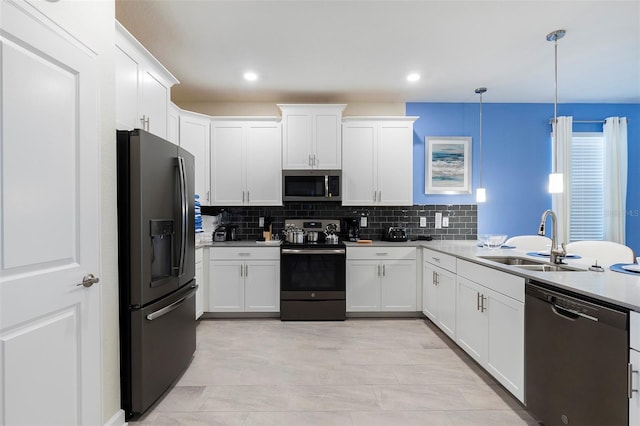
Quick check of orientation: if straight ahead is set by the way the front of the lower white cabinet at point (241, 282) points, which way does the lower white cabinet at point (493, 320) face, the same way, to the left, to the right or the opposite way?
to the right

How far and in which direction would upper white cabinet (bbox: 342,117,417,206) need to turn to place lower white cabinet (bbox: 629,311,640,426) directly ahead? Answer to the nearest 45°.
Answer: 0° — it already faces it

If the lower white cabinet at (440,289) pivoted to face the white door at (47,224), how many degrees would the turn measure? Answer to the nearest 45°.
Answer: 0° — it already faces it

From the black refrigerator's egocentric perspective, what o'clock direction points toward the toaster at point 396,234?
The toaster is roughly at 10 o'clock from the black refrigerator.

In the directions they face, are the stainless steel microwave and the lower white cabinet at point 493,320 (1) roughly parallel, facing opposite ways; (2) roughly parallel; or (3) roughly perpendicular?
roughly perpendicular

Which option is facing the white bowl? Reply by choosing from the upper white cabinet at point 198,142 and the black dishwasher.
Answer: the upper white cabinet

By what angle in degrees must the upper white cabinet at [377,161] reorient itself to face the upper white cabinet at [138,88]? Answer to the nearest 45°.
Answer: approximately 45° to its right
